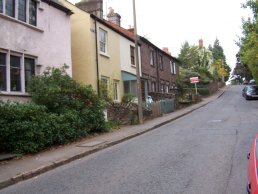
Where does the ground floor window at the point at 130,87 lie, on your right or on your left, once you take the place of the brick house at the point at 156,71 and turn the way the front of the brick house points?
on your right

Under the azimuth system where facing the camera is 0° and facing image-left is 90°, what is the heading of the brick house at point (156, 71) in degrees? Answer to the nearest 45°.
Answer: approximately 315°

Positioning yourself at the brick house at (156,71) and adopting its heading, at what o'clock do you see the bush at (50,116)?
The bush is roughly at 2 o'clock from the brick house.

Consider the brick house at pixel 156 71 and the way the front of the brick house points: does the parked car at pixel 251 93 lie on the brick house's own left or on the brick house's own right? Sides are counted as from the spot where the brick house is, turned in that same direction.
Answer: on the brick house's own left

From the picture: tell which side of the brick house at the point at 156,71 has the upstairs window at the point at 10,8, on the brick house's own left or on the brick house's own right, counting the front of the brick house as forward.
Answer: on the brick house's own right

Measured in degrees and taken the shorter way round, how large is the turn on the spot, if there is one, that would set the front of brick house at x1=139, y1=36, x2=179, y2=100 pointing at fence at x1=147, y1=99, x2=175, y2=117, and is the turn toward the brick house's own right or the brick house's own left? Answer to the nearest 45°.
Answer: approximately 45° to the brick house's own right

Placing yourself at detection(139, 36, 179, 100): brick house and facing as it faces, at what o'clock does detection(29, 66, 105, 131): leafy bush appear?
The leafy bush is roughly at 2 o'clock from the brick house.

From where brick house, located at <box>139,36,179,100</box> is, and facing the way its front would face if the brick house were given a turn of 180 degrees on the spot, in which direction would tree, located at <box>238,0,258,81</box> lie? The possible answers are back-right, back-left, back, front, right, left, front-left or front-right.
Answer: back-right

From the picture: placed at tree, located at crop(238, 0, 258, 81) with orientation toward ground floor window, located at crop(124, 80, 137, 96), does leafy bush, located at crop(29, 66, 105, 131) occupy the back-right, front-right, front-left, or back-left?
front-left

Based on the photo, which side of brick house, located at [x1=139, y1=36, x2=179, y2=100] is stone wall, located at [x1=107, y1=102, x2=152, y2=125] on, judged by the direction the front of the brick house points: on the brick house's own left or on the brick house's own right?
on the brick house's own right
